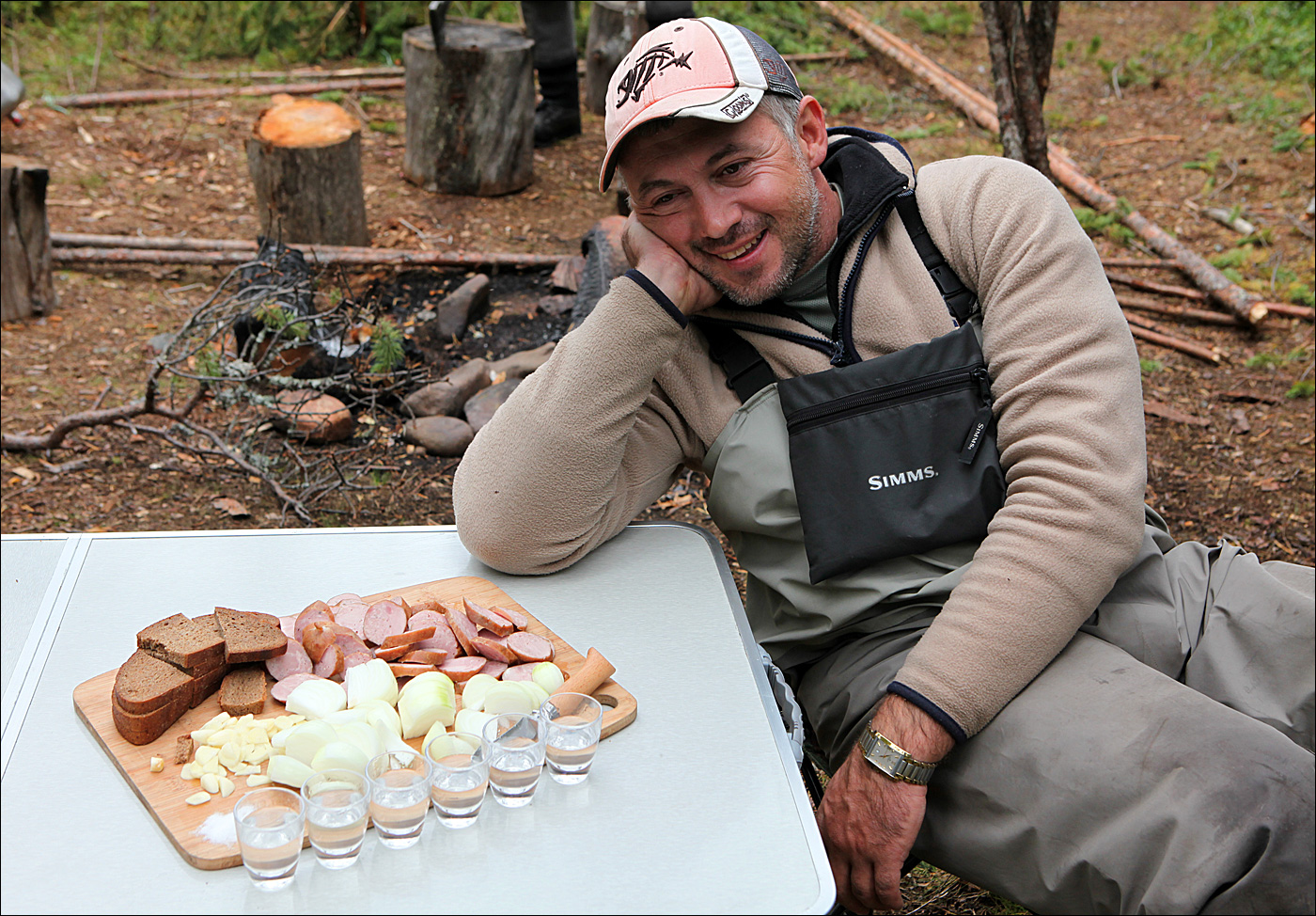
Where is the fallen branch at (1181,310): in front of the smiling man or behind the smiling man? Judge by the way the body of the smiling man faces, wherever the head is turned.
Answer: behind

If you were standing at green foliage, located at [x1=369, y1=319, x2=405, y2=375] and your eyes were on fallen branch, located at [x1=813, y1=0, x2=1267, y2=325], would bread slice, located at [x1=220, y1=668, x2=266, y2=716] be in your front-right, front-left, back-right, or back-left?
back-right

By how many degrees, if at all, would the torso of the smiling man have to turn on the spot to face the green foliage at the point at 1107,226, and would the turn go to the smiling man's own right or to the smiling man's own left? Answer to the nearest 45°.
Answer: approximately 180°

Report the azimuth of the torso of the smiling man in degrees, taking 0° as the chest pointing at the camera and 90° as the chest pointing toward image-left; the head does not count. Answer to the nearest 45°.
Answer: approximately 0°

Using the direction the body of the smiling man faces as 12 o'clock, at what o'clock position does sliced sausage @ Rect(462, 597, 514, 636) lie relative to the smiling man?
The sliced sausage is roughly at 2 o'clock from the smiling man.

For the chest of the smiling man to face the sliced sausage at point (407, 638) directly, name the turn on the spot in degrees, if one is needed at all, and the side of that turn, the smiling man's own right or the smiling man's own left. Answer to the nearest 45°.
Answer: approximately 45° to the smiling man's own right

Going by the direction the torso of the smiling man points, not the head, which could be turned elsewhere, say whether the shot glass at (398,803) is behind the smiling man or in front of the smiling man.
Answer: in front

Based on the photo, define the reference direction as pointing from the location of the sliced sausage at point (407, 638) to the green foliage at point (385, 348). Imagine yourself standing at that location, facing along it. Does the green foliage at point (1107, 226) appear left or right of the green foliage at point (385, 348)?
right

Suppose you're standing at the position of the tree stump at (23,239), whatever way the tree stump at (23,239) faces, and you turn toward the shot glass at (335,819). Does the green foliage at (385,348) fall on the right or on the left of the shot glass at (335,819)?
left

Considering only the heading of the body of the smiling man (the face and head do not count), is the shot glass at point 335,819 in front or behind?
in front

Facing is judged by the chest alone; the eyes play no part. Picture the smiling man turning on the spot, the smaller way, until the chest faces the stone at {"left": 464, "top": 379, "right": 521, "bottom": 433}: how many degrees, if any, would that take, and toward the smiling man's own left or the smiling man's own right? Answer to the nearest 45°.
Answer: approximately 135° to the smiling man's own right

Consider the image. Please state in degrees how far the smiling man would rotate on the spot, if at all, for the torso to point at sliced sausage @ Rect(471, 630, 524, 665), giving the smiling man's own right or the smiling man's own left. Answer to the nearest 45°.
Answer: approximately 45° to the smiling man's own right

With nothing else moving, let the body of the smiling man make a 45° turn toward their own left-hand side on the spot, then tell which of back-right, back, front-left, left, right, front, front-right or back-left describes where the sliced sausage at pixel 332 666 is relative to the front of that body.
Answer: right

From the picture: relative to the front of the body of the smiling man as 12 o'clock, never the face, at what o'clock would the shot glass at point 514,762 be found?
The shot glass is roughly at 1 o'clock from the smiling man.

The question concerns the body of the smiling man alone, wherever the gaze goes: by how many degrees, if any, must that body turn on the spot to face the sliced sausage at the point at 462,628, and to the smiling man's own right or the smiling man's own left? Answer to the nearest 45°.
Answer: approximately 45° to the smiling man's own right

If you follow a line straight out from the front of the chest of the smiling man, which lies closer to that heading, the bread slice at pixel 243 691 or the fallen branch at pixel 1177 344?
the bread slice
